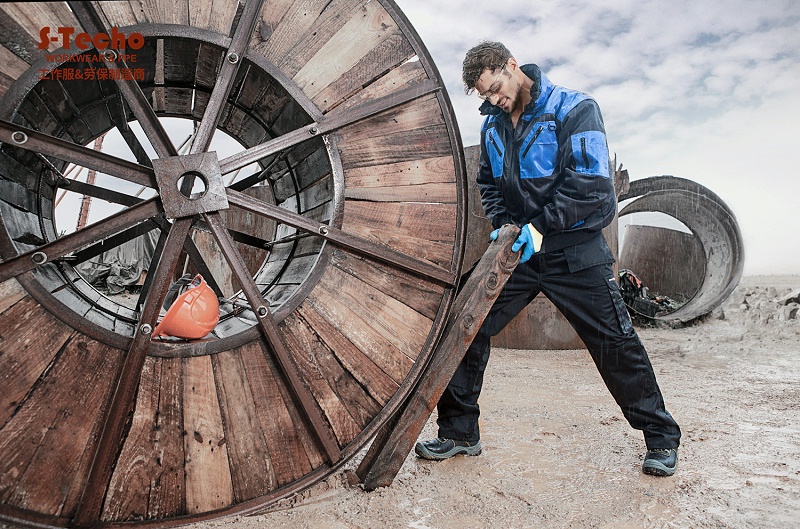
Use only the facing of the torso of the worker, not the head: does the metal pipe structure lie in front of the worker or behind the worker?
behind

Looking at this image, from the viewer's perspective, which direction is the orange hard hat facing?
to the viewer's left

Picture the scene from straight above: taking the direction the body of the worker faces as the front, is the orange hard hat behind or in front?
in front

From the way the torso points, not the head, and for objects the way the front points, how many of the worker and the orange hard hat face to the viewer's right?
0

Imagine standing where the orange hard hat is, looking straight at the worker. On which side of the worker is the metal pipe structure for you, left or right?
left

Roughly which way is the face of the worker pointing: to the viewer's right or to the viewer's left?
to the viewer's left

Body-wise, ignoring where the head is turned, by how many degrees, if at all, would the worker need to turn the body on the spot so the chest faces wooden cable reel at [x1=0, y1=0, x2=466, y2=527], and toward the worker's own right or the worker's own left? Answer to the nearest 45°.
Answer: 0° — they already face it

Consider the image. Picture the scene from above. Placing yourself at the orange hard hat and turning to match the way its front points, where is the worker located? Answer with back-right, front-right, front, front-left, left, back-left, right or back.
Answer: back
